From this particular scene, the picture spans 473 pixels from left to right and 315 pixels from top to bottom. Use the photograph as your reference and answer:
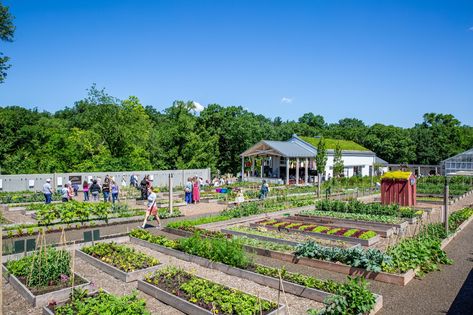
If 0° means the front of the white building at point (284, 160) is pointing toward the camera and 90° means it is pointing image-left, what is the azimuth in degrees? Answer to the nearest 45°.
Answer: approximately 45°

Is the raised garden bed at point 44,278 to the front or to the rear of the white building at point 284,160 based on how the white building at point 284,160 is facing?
to the front

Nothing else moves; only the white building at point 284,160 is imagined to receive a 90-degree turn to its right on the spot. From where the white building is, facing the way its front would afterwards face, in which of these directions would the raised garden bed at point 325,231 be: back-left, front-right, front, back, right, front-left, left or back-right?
back-left

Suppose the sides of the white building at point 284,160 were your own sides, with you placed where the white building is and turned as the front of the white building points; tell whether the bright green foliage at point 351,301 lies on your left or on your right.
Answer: on your left

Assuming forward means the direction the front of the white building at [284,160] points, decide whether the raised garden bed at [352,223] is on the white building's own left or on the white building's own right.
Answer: on the white building's own left

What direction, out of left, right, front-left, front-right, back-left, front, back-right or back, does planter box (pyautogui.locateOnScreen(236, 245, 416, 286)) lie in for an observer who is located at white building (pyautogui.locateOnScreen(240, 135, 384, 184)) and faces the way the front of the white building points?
front-left

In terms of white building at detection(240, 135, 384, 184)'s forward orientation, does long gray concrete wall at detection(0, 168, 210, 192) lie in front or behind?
in front

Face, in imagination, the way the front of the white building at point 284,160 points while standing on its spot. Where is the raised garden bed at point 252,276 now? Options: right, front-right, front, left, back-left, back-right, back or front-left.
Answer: front-left

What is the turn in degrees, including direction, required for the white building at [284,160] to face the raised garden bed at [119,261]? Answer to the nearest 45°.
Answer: approximately 45° to its left

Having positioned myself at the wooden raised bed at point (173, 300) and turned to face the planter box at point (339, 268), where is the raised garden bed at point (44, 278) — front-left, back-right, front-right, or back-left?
back-left

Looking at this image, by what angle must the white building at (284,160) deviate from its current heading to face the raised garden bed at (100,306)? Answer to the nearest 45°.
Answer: approximately 45° to its left

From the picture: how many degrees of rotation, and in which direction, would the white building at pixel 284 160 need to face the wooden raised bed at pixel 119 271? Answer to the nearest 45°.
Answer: approximately 45° to its left

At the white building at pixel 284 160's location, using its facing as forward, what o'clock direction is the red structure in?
The red structure is roughly at 10 o'clock from the white building.

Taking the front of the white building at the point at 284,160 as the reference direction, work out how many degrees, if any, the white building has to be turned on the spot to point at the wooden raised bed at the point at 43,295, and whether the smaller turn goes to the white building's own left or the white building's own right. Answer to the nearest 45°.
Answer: approximately 45° to the white building's own left

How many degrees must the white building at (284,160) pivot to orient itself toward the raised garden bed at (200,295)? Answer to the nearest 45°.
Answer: approximately 45° to its left

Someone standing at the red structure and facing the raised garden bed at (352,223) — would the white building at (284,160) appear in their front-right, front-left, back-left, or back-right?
back-right
